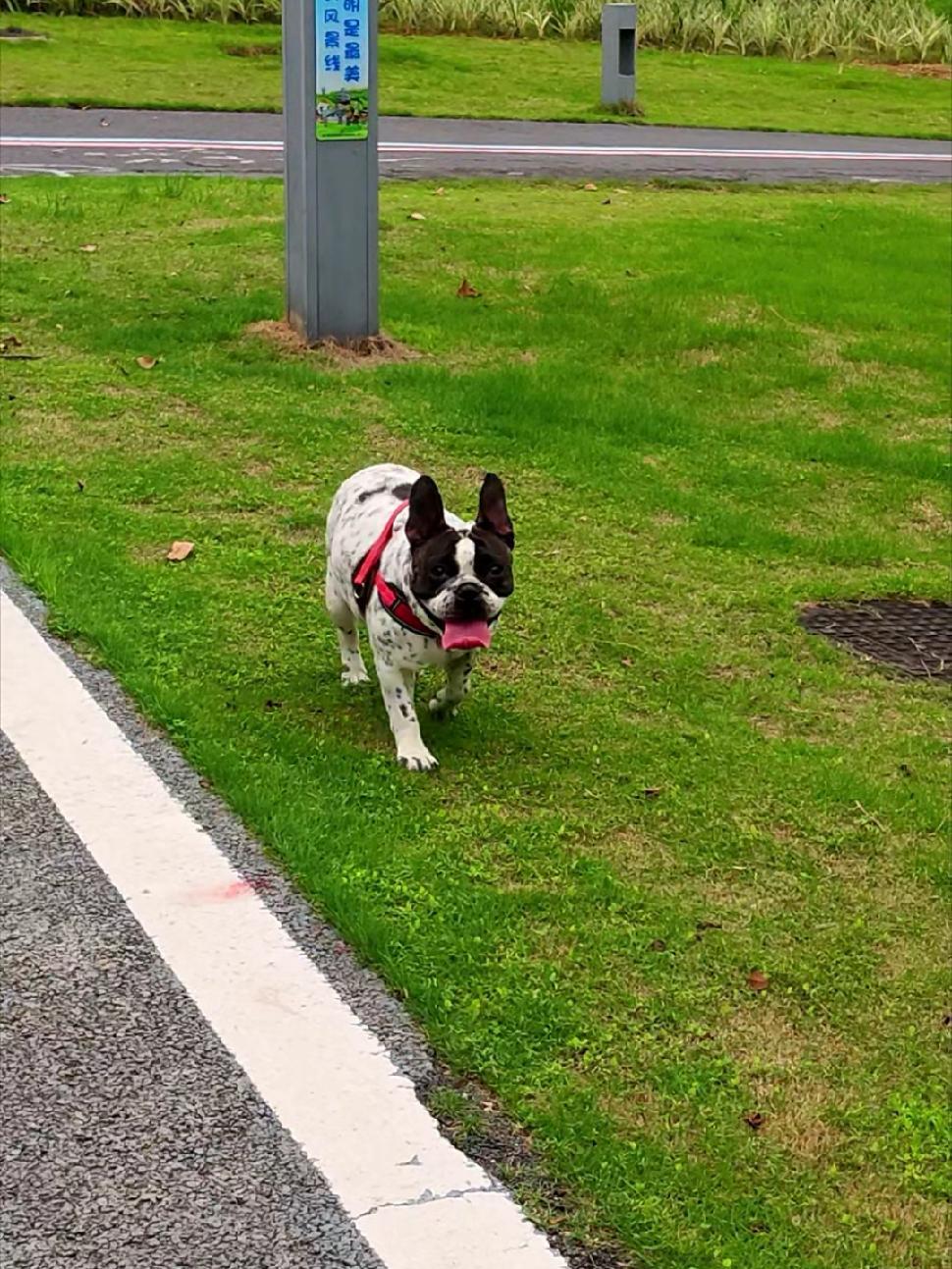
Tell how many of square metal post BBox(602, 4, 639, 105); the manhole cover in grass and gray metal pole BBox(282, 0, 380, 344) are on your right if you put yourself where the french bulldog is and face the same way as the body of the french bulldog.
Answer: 0

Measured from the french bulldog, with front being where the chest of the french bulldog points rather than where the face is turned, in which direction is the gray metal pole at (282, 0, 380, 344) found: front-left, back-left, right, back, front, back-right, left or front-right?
back-left

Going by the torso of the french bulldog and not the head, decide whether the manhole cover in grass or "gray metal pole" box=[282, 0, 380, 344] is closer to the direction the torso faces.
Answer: the manhole cover in grass

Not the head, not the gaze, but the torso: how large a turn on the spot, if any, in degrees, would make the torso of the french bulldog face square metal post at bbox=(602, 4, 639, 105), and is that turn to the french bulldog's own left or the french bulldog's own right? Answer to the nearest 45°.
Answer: approximately 135° to the french bulldog's own left

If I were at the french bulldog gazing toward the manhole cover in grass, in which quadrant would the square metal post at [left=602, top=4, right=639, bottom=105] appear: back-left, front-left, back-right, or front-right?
front-left

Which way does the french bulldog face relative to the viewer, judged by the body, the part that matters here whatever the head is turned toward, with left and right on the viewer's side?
facing the viewer and to the right of the viewer

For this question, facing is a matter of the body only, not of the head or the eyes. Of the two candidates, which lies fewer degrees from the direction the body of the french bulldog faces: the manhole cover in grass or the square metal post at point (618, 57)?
the manhole cover in grass

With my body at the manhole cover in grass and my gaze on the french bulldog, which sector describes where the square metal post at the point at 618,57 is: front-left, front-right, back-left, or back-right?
back-right

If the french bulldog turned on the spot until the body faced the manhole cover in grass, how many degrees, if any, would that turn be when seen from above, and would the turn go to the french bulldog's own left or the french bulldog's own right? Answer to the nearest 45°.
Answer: approximately 90° to the french bulldog's own left
